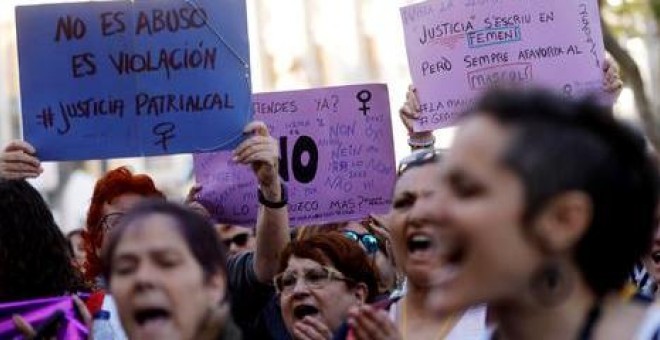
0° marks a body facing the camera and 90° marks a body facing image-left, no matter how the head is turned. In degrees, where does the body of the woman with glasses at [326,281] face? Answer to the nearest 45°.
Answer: approximately 45°

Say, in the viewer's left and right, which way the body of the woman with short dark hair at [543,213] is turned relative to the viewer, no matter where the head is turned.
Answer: facing to the left of the viewer

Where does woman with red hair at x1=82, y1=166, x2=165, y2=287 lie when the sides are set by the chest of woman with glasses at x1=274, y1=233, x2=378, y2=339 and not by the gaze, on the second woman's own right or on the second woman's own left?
on the second woman's own right

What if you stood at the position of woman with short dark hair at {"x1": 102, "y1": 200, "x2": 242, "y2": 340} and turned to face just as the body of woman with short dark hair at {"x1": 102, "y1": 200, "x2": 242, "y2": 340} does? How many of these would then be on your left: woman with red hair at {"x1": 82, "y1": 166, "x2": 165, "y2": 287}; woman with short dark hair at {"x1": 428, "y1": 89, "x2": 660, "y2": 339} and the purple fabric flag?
1

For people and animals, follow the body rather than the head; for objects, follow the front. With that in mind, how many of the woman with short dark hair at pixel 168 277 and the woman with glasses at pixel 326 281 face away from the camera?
0

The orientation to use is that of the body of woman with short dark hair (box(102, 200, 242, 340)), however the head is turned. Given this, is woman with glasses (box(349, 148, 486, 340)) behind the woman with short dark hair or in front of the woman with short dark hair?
behind

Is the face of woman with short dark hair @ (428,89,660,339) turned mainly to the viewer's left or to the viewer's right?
to the viewer's left
